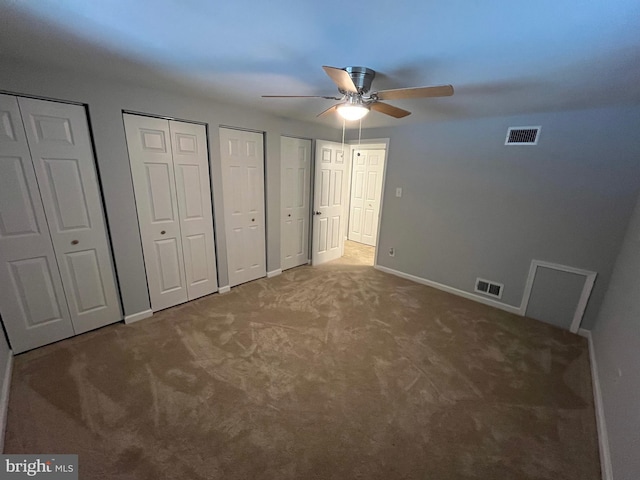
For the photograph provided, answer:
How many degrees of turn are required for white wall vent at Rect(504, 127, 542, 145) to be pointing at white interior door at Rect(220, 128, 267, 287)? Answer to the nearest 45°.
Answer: approximately 45° to its right

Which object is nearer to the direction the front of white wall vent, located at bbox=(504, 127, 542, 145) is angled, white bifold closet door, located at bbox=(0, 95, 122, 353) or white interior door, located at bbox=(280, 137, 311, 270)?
the white bifold closet door

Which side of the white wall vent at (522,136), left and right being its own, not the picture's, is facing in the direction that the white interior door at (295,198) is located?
right

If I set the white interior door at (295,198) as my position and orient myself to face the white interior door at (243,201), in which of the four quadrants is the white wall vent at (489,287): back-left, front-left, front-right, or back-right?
back-left

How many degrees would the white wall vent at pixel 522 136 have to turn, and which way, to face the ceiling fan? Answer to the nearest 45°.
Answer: approximately 45° to its right

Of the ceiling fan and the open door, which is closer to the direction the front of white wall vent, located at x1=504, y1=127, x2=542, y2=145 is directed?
the ceiling fan

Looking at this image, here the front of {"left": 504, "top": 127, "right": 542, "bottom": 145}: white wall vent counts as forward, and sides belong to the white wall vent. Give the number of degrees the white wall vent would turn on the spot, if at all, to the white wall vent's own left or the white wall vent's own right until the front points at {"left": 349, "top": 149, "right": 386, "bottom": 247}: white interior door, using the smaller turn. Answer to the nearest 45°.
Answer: approximately 135° to the white wall vent's own right

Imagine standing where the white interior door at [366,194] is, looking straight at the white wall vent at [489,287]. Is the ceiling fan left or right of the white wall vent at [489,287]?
right

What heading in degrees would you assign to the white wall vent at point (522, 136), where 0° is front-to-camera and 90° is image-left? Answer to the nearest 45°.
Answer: approximately 0°

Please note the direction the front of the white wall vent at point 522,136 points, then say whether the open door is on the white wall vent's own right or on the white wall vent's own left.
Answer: on the white wall vent's own right
